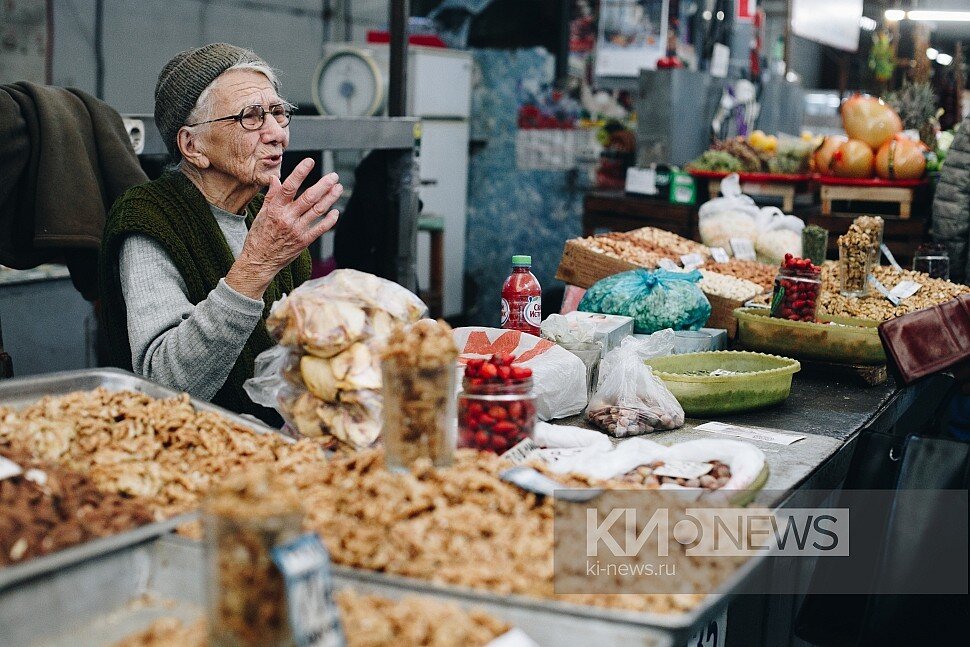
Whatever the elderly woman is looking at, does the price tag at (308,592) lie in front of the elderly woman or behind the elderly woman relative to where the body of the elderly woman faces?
in front

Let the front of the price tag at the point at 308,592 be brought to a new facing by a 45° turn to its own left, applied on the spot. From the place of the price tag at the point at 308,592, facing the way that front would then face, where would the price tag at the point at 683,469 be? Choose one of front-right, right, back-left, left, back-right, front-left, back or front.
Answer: left

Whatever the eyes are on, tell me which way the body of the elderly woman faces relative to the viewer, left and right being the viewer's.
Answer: facing the viewer and to the right of the viewer

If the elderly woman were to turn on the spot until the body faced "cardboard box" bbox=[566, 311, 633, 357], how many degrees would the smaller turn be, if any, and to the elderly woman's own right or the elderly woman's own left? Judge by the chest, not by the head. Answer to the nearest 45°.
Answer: approximately 45° to the elderly woman's own left

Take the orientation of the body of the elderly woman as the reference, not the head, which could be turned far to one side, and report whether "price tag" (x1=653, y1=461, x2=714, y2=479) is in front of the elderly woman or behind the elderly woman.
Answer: in front

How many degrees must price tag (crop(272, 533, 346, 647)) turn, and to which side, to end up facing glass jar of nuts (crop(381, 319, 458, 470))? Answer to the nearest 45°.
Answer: approximately 180°

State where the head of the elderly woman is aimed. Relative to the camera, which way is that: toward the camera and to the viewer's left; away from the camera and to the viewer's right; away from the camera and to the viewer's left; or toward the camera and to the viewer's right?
toward the camera and to the viewer's right

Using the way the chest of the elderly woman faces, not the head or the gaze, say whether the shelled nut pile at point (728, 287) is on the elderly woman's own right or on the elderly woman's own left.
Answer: on the elderly woman's own left

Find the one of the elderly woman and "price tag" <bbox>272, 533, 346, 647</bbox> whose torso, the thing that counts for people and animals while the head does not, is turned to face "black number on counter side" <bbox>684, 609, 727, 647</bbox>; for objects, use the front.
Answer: the elderly woman

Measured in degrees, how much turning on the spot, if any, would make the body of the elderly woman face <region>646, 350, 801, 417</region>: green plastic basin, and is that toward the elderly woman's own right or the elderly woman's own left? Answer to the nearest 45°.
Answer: approximately 45° to the elderly woman's own left

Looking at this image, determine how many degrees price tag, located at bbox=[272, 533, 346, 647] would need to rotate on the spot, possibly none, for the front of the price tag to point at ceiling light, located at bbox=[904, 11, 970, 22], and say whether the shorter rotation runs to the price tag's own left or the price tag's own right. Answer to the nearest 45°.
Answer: approximately 135° to the price tag's own left

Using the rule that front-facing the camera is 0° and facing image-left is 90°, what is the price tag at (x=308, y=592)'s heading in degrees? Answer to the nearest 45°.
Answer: approximately 0°

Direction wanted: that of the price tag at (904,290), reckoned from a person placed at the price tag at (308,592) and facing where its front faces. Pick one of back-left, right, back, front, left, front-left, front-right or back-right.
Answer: back-left

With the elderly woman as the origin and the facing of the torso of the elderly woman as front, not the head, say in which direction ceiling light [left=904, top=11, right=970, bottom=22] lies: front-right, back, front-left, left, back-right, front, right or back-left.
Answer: left
